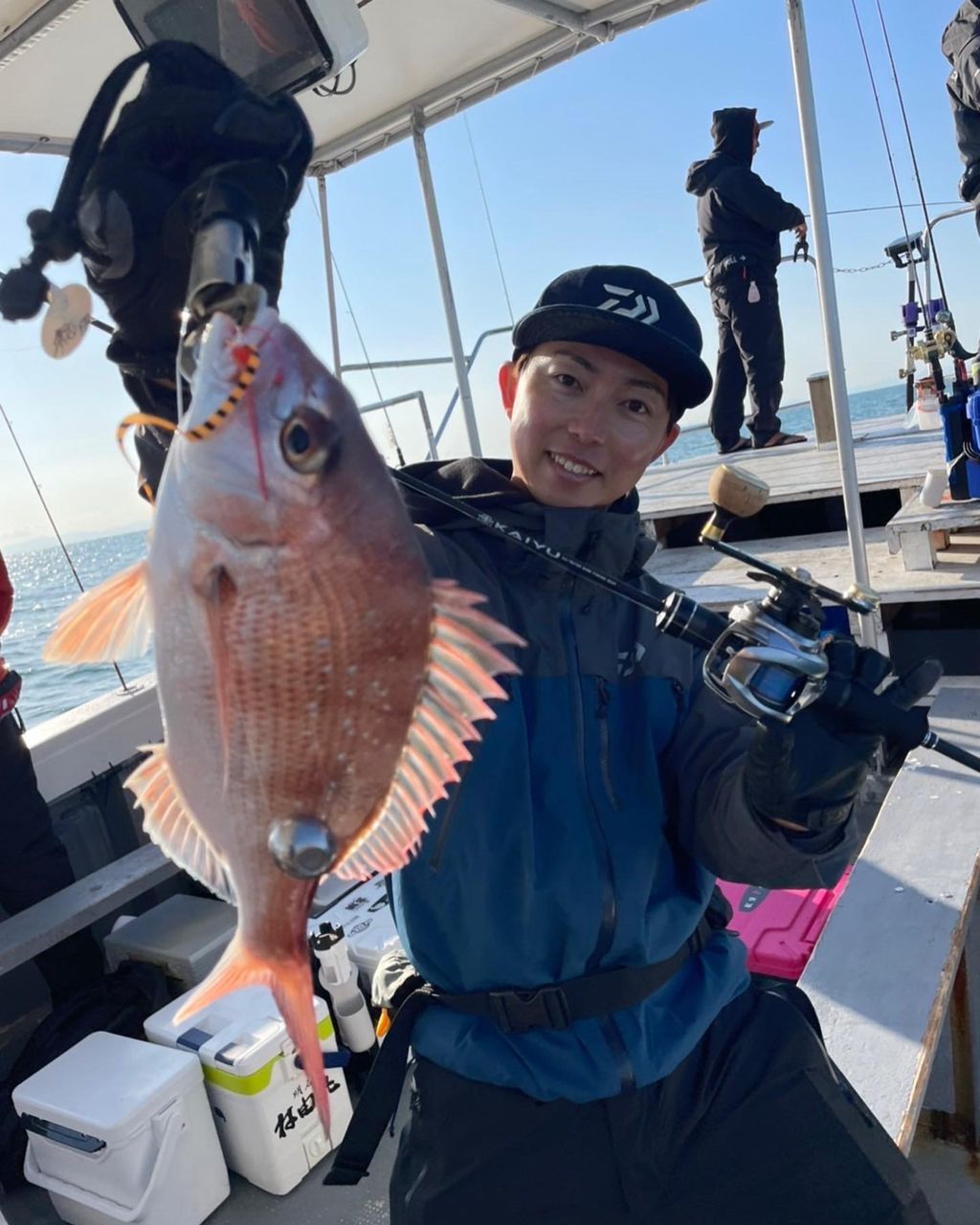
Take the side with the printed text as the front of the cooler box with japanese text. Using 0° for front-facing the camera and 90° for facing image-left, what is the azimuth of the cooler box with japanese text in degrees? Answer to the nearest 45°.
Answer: approximately 315°

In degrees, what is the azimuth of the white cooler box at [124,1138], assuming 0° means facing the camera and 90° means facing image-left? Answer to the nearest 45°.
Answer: approximately 45°

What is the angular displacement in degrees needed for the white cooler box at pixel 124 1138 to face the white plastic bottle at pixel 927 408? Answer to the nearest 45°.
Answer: approximately 135° to its left

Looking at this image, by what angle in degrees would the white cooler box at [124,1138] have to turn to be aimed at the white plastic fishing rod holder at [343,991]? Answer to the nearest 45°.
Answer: approximately 135° to its left

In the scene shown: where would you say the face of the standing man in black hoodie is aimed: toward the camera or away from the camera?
away from the camera

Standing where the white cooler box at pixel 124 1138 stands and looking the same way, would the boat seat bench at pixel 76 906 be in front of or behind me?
behind
